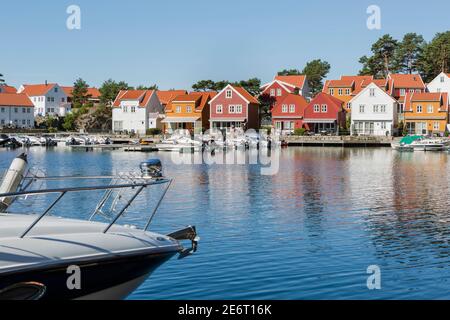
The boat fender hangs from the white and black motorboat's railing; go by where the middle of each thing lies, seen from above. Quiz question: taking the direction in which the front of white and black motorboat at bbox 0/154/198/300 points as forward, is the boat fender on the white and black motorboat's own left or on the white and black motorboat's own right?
on the white and black motorboat's own left

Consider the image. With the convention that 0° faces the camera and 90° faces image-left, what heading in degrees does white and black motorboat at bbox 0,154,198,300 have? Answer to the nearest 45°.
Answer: approximately 270°
